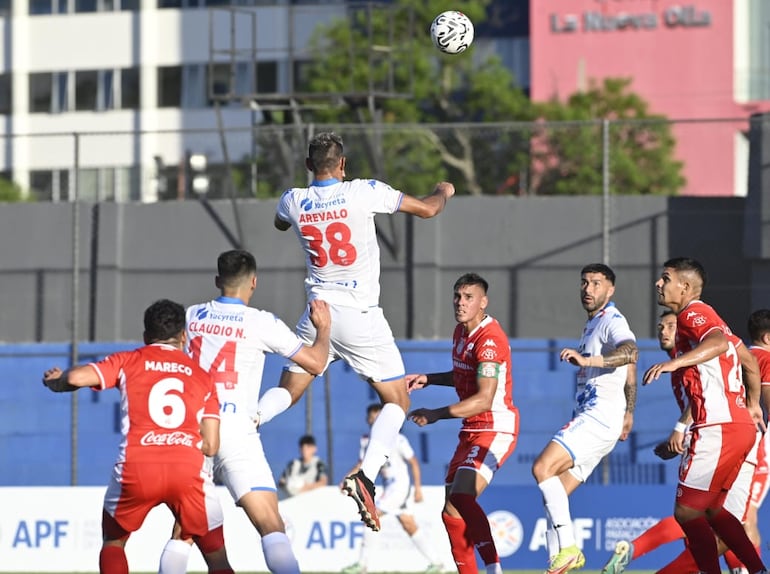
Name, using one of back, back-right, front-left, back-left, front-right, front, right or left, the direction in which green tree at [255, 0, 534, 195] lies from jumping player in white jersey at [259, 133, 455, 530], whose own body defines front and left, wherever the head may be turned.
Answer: front-left

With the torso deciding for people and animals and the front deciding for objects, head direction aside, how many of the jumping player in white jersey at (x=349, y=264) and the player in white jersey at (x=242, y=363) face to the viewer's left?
0

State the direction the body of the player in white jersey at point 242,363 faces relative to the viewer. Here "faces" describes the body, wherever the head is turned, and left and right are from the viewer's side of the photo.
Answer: facing away from the viewer and to the right of the viewer

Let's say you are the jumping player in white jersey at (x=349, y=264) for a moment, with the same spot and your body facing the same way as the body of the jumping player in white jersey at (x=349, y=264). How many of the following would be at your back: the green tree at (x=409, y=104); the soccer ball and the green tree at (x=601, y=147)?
0

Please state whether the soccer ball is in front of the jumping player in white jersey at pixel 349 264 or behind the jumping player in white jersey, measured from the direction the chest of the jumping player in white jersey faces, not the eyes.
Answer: in front

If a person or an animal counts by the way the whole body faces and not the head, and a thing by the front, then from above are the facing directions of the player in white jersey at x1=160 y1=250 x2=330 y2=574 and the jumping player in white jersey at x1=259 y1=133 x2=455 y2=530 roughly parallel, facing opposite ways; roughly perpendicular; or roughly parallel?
roughly parallel

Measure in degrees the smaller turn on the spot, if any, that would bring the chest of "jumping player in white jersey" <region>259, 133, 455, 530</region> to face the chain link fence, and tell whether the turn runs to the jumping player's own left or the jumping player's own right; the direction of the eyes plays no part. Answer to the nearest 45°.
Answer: approximately 45° to the jumping player's own left

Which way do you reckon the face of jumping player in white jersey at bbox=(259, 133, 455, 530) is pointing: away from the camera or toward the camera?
away from the camera

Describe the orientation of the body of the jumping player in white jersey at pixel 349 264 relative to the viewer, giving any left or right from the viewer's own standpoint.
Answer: facing away from the viewer and to the right of the viewer

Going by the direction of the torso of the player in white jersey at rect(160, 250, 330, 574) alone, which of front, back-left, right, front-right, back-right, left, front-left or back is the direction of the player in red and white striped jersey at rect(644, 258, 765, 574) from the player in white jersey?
front-right

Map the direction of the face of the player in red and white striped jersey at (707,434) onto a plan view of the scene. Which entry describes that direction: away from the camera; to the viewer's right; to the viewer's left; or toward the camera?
to the viewer's left
